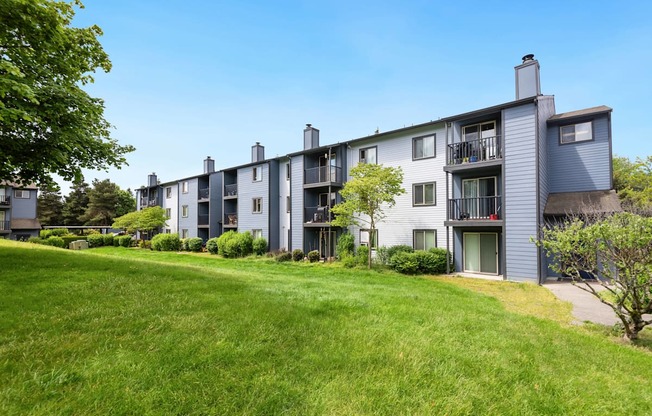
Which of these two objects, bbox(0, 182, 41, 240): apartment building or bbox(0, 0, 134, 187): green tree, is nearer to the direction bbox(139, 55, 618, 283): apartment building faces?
the green tree

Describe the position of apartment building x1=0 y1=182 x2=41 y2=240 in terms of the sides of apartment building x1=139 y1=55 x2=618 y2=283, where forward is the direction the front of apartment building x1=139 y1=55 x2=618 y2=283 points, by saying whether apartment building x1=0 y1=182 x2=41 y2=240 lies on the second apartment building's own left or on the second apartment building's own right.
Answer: on the second apartment building's own right

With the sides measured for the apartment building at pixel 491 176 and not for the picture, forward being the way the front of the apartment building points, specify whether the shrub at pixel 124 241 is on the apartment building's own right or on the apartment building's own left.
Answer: on the apartment building's own right

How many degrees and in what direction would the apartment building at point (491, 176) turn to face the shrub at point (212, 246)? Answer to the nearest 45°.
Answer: approximately 90° to its right

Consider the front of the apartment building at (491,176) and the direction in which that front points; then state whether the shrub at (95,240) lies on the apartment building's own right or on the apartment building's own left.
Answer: on the apartment building's own right

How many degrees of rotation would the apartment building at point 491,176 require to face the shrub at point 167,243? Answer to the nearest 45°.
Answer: approximately 90° to its right

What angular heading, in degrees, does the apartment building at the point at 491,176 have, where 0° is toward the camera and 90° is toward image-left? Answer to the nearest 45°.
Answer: approximately 45°

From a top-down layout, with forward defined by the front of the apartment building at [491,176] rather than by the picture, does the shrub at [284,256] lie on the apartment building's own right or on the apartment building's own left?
on the apartment building's own right
